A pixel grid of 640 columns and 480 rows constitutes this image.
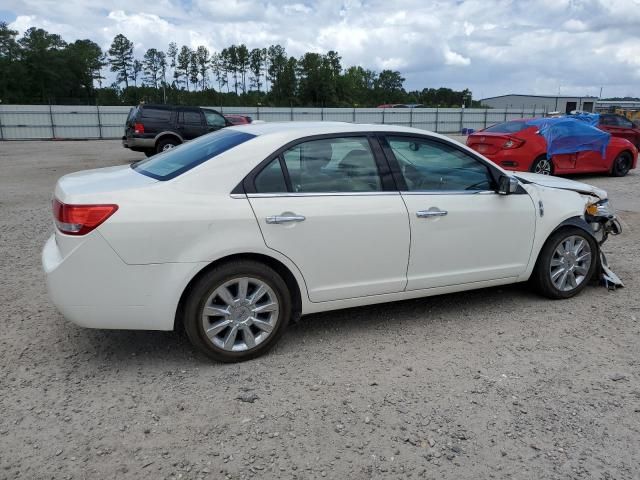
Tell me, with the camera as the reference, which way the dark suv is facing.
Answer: facing away from the viewer and to the right of the viewer

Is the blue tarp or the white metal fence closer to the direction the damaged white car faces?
the blue tarp

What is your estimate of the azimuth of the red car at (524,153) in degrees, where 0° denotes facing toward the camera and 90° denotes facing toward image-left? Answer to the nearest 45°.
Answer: approximately 225°

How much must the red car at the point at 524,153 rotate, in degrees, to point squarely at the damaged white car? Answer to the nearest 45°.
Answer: approximately 135° to its right

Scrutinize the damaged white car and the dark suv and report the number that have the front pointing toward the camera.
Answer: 0

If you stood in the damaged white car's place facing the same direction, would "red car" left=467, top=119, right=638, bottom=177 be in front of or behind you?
in front

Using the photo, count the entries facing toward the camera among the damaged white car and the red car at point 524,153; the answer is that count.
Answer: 0

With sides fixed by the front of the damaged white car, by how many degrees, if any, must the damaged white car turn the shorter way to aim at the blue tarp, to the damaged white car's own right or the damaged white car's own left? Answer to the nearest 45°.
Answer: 0° — it already faces it

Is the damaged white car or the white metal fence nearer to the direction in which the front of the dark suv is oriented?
the white metal fence

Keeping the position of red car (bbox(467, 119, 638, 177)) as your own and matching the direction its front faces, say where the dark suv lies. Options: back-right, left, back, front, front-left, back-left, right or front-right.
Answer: back-left

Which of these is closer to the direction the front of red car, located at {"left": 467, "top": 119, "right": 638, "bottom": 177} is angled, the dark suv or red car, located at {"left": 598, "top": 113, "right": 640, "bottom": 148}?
the red car

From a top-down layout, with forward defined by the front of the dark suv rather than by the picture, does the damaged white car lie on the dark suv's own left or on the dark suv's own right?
on the dark suv's own right

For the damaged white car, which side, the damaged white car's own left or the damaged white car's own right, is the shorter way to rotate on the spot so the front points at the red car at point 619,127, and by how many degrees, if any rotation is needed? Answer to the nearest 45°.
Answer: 0° — it already faces it
